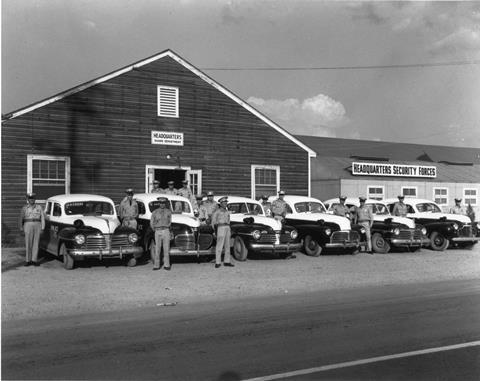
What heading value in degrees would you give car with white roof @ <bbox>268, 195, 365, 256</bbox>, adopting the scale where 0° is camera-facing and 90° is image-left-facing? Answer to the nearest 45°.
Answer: approximately 315°

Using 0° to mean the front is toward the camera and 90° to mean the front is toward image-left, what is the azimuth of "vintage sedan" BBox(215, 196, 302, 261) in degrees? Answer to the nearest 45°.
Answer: approximately 315°

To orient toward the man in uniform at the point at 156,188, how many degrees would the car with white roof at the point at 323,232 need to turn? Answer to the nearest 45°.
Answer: approximately 135° to its right

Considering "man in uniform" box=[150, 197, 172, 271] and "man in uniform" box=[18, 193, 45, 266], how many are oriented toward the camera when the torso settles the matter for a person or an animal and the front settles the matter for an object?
2

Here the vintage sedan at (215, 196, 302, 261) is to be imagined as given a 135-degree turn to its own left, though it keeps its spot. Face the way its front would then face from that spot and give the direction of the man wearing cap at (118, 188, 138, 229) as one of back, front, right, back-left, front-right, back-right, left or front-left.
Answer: left

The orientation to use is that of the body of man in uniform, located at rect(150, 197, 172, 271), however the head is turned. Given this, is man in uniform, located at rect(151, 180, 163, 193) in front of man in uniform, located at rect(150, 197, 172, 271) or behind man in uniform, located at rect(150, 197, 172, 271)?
behind

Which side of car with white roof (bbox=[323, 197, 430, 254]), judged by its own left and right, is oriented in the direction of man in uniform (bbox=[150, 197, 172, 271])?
right
